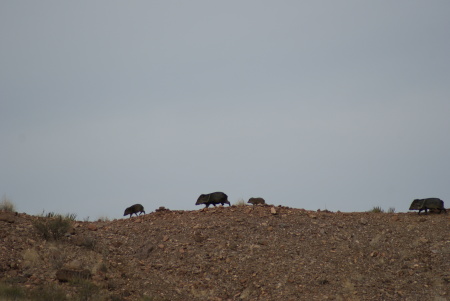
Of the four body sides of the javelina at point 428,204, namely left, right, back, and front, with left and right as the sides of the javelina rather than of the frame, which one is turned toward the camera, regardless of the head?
left

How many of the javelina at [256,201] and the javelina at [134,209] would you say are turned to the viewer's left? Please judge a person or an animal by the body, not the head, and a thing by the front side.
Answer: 2

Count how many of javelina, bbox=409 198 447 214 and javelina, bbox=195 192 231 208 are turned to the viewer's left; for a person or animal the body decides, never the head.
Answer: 2

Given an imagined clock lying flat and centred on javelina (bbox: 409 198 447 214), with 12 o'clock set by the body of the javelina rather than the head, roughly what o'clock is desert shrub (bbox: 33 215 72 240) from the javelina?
The desert shrub is roughly at 11 o'clock from the javelina.

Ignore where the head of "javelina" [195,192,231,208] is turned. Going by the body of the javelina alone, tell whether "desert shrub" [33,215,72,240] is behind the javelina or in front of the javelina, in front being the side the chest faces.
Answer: in front

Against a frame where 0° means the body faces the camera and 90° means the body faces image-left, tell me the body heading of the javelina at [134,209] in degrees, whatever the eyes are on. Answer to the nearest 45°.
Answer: approximately 90°

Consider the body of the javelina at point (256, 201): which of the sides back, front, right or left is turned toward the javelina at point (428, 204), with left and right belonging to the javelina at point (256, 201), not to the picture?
back

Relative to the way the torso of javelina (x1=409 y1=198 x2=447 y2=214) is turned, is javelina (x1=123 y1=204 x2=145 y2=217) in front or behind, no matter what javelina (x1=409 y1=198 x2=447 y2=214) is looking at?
in front

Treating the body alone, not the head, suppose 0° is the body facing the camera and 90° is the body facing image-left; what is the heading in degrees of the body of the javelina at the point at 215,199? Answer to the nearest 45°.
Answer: approximately 90°

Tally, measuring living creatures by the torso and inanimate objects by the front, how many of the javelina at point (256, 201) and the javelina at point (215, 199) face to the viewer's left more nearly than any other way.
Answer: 2

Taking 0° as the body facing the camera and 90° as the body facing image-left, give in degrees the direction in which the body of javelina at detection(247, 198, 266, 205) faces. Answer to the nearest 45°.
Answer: approximately 90°
